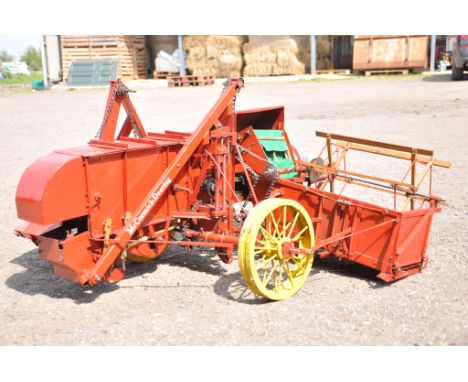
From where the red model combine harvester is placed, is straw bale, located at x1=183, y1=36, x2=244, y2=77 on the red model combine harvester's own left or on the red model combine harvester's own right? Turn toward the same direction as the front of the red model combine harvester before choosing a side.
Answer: on the red model combine harvester's own left

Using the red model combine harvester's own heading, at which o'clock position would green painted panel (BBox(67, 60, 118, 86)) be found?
The green painted panel is roughly at 10 o'clock from the red model combine harvester.

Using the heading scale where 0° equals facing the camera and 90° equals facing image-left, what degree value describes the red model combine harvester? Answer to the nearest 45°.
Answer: approximately 225°

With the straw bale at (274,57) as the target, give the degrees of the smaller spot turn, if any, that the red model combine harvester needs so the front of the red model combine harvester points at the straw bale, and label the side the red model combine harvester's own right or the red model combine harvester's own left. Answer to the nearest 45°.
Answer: approximately 45° to the red model combine harvester's own left

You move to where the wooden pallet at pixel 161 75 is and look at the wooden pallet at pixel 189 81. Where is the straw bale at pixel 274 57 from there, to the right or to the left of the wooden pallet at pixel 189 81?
left

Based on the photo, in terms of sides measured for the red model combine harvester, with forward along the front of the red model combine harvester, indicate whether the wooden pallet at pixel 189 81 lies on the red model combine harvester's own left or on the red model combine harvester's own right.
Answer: on the red model combine harvester's own left

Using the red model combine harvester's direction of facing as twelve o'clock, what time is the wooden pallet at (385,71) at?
The wooden pallet is roughly at 11 o'clock from the red model combine harvester.
